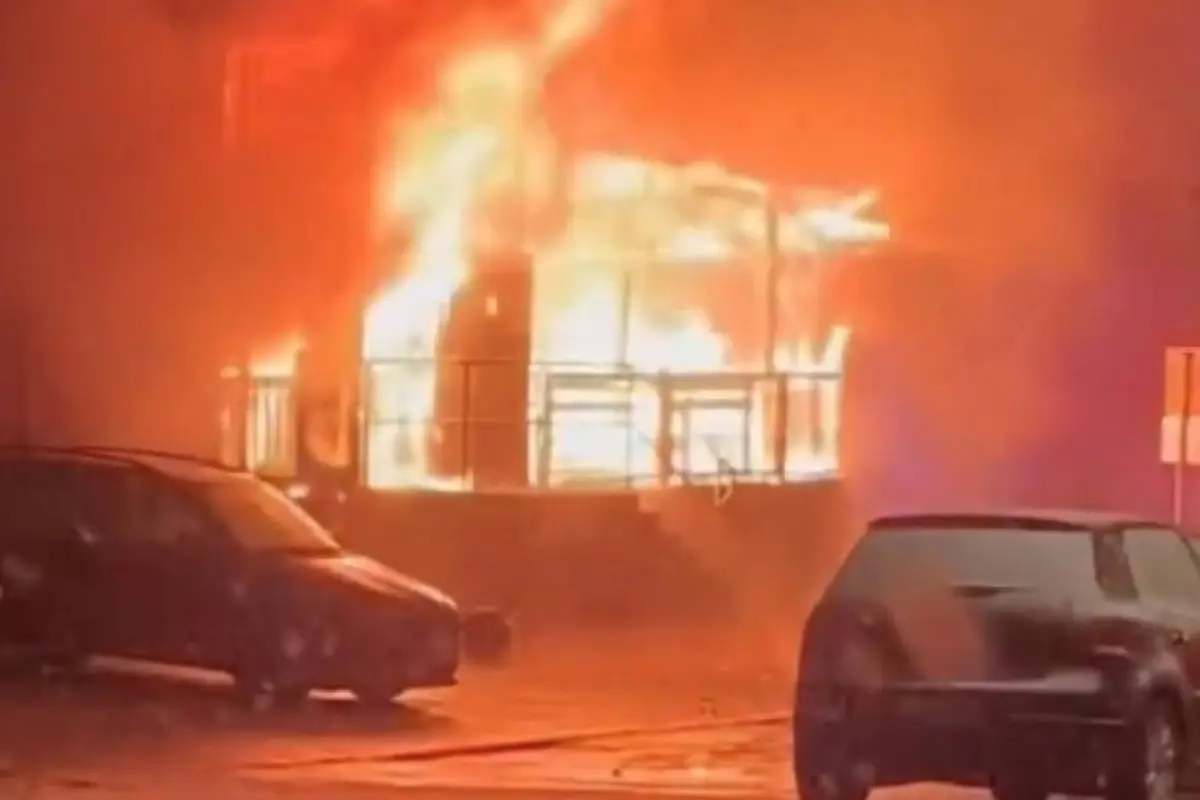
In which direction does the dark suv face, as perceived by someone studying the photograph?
facing away from the viewer and to the right of the viewer

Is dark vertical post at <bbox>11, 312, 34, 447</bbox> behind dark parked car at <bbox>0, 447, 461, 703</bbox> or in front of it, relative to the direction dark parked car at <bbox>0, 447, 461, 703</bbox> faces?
behind

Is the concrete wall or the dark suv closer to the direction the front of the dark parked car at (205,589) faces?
the dark suv

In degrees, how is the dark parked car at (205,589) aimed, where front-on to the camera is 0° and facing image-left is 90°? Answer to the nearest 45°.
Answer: approximately 315°

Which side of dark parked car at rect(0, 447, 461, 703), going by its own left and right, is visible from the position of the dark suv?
front

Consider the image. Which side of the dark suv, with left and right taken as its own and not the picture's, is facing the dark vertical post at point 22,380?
left
